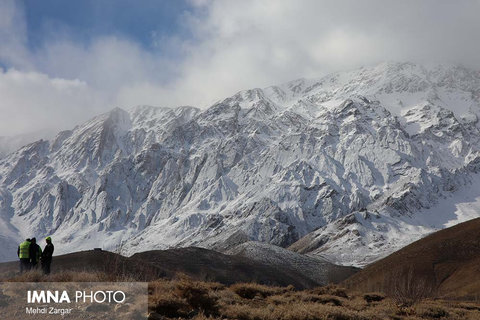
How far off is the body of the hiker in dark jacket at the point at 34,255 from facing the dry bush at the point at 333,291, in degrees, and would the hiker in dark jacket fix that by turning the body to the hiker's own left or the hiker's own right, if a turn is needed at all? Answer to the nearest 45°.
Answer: approximately 90° to the hiker's own right

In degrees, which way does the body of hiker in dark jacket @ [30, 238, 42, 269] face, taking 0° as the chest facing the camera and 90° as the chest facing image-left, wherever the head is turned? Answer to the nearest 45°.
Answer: approximately 180°

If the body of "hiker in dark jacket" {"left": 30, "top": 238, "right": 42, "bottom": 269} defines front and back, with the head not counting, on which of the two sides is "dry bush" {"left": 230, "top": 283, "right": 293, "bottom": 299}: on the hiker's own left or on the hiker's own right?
on the hiker's own right

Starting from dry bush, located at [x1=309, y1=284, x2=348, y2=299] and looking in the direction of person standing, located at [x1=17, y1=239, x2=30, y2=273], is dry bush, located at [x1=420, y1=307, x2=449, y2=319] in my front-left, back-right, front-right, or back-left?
back-left

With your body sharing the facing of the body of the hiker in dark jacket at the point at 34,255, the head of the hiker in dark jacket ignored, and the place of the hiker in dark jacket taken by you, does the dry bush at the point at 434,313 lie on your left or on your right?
on your right

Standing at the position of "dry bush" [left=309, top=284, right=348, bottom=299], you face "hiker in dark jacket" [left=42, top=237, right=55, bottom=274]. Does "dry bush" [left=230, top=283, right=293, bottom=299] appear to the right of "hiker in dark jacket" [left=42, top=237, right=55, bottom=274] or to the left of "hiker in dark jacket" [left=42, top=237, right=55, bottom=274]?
left
